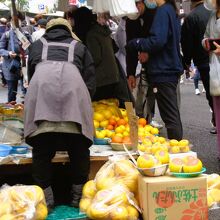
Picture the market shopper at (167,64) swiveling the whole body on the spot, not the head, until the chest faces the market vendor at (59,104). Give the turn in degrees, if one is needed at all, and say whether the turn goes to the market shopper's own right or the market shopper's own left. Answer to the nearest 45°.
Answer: approximately 45° to the market shopper's own left

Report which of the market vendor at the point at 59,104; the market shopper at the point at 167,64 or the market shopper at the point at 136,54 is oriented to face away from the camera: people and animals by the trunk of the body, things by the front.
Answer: the market vendor at the point at 59,104

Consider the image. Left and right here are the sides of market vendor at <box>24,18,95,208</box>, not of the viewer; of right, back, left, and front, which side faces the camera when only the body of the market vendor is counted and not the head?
back

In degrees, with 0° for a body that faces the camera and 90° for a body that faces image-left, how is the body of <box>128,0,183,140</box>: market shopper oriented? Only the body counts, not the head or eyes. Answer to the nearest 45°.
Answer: approximately 90°

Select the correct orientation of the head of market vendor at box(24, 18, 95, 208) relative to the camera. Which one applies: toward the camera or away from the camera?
away from the camera

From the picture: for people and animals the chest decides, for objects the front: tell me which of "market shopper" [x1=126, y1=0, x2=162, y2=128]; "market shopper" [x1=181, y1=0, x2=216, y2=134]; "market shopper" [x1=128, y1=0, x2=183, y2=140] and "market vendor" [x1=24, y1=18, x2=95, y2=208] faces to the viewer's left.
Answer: "market shopper" [x1=128, y1=0, x2=183, y2=140]

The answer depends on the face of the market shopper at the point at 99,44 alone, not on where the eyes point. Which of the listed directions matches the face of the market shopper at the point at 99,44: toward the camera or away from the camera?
away from the camera

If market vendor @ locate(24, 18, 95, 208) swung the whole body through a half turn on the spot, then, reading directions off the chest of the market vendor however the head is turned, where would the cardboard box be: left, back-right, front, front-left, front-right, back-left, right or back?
front-left
